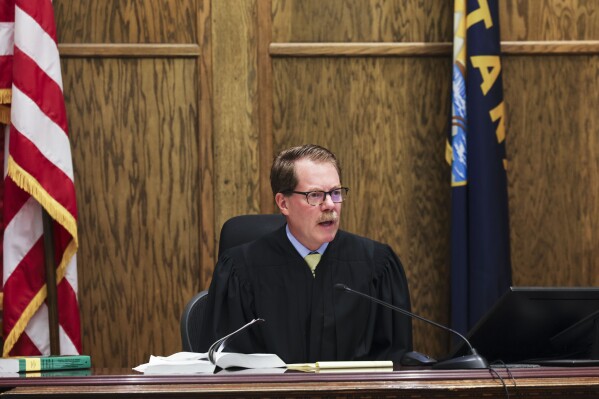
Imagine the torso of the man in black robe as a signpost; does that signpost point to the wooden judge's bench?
yes

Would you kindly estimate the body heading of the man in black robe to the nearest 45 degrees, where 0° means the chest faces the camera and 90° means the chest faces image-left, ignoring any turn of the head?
approximately 0°

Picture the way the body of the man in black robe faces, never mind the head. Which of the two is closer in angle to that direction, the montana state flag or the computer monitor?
the computer monitor

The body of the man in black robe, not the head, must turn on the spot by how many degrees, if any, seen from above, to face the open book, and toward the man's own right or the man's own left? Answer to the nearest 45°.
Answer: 0° — they already face it

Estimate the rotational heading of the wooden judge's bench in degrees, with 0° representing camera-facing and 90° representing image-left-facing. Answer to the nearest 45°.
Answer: approximately 0°

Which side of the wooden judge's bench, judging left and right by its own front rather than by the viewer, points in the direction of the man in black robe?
back

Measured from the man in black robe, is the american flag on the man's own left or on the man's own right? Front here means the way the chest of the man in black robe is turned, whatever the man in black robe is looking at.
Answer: on the man's own right

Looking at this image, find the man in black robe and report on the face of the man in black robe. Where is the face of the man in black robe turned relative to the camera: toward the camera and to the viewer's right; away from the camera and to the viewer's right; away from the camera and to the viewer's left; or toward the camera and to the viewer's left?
toward the camera and to the viewer's right
